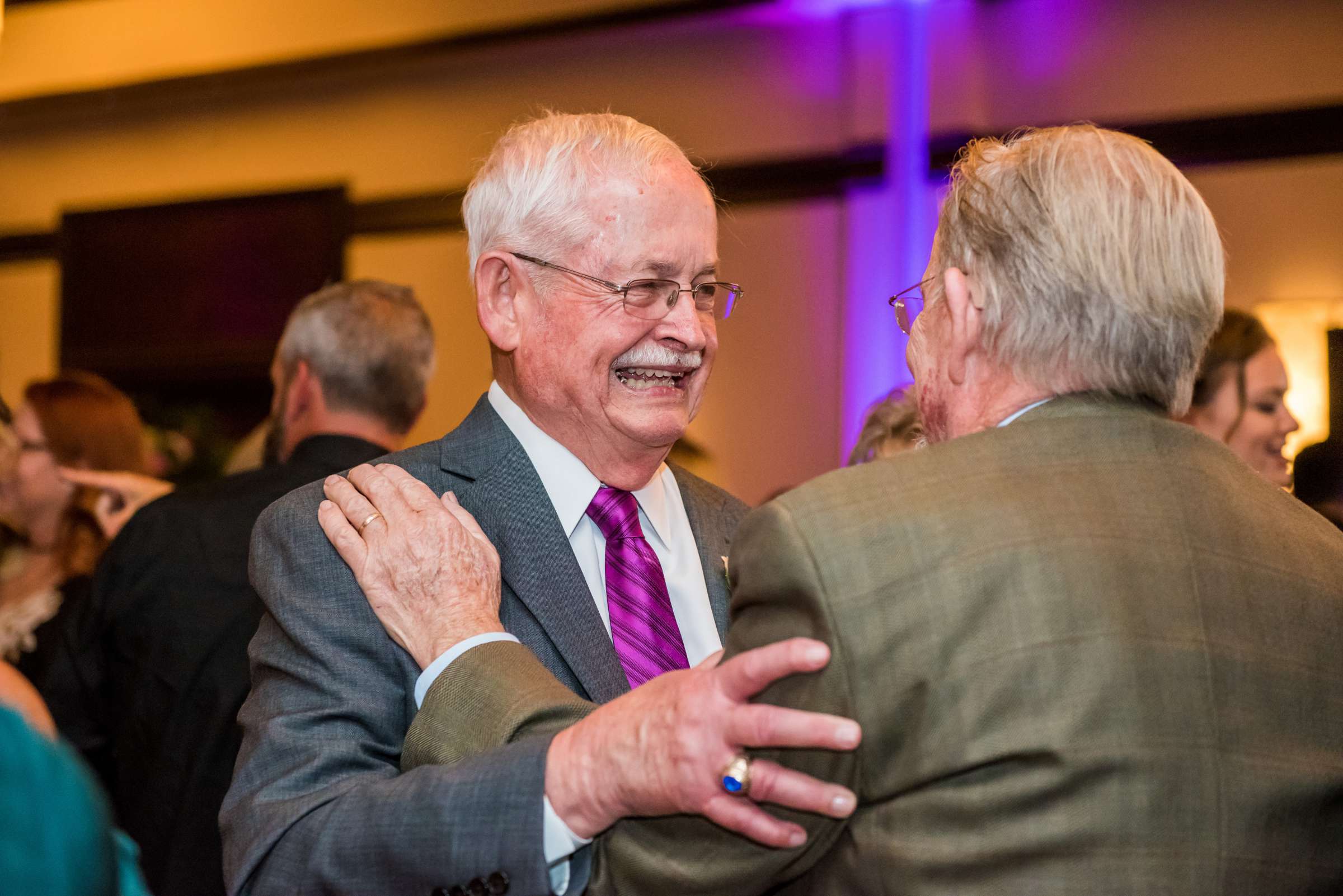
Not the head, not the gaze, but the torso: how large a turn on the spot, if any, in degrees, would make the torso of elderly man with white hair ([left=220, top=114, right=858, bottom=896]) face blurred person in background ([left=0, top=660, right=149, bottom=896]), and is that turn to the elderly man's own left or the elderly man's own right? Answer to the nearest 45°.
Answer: approximately 45° to the elderly man's own right

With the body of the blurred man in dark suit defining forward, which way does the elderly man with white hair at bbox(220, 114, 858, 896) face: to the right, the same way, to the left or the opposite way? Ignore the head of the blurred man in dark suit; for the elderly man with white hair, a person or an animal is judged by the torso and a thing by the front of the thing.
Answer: the opposite way

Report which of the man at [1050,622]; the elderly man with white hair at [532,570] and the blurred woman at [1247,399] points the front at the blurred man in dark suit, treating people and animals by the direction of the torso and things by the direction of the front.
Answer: the man

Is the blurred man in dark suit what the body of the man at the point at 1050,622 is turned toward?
yes

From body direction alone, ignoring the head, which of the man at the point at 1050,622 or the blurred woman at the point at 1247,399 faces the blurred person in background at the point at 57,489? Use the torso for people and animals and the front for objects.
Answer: the man

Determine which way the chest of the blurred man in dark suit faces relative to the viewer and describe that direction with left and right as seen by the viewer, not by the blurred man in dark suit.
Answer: facing away from the viewer and to the left of the viewer

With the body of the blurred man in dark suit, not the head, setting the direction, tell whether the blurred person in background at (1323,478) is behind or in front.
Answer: behind

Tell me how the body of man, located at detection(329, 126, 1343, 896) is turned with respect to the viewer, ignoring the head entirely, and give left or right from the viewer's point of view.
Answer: facing away from the viewer and to the left of the viewer
